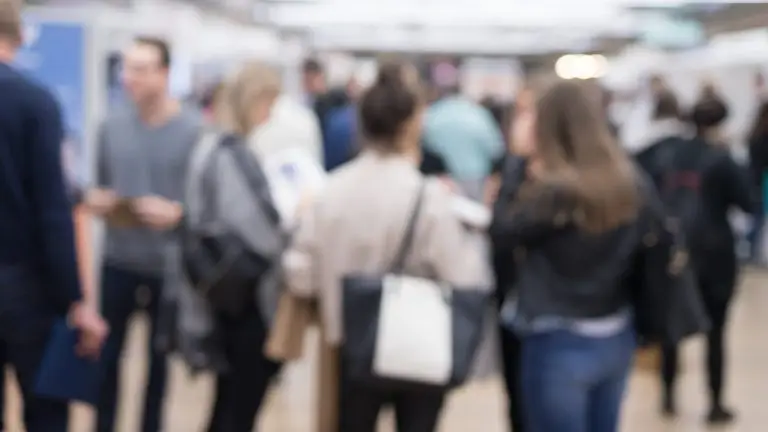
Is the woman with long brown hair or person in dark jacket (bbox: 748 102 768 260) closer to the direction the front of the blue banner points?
the woman with long brown hair

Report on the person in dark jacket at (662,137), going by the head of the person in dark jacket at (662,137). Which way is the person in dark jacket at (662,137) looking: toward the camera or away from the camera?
away from the camera

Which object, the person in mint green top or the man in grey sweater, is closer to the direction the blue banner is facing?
the man in grey sweater

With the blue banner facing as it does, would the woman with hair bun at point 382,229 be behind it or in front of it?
in front

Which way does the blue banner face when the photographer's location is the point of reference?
facing the viewer

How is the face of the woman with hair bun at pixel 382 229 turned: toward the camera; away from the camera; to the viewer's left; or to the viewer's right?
away from the camera

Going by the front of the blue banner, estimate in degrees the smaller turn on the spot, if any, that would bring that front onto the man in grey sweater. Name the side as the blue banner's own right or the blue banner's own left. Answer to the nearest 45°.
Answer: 0° — it already faces them

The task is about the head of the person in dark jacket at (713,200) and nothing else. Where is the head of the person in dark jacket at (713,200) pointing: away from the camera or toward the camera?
away from the camera

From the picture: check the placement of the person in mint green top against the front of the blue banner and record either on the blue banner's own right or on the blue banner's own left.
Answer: on the blue banner's own left

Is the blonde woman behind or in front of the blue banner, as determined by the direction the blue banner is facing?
in front
